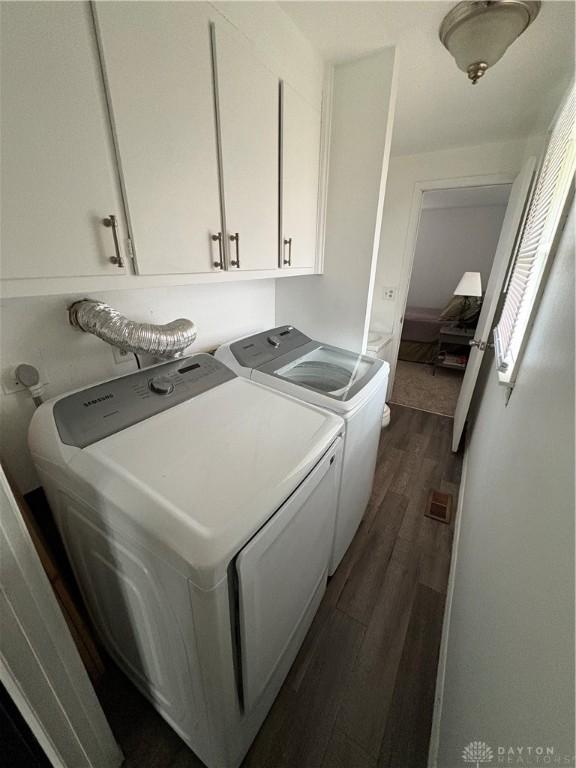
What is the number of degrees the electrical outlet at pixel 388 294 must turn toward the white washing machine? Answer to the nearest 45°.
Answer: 0° — it already faces it

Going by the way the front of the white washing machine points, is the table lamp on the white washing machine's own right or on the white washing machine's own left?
on the white washing machine's own left

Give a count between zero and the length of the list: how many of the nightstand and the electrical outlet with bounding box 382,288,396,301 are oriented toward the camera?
2

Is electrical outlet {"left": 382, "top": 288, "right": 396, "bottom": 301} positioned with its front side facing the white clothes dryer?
yes

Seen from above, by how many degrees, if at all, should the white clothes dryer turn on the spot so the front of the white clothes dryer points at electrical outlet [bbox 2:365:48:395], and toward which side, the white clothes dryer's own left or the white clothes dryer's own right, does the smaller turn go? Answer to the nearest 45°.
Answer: approximately 180°

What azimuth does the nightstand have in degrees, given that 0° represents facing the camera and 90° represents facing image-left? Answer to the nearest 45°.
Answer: approximately 0°

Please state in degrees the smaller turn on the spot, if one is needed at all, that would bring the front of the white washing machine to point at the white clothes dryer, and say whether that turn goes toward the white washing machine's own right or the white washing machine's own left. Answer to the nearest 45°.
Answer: approximately 90° to the white washing machine's own right

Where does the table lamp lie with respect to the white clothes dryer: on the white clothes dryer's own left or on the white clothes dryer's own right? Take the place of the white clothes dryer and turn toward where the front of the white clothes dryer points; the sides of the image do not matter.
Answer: on the white clothes dryer's own left

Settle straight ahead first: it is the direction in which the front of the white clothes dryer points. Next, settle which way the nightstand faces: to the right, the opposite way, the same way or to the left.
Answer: to the right

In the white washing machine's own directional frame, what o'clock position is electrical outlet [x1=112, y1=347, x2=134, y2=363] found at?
The electrical outlet is roughly at 4 o'clock from the white washing machine.

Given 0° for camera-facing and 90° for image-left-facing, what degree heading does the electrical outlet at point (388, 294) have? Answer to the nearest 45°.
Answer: approximately 0°
